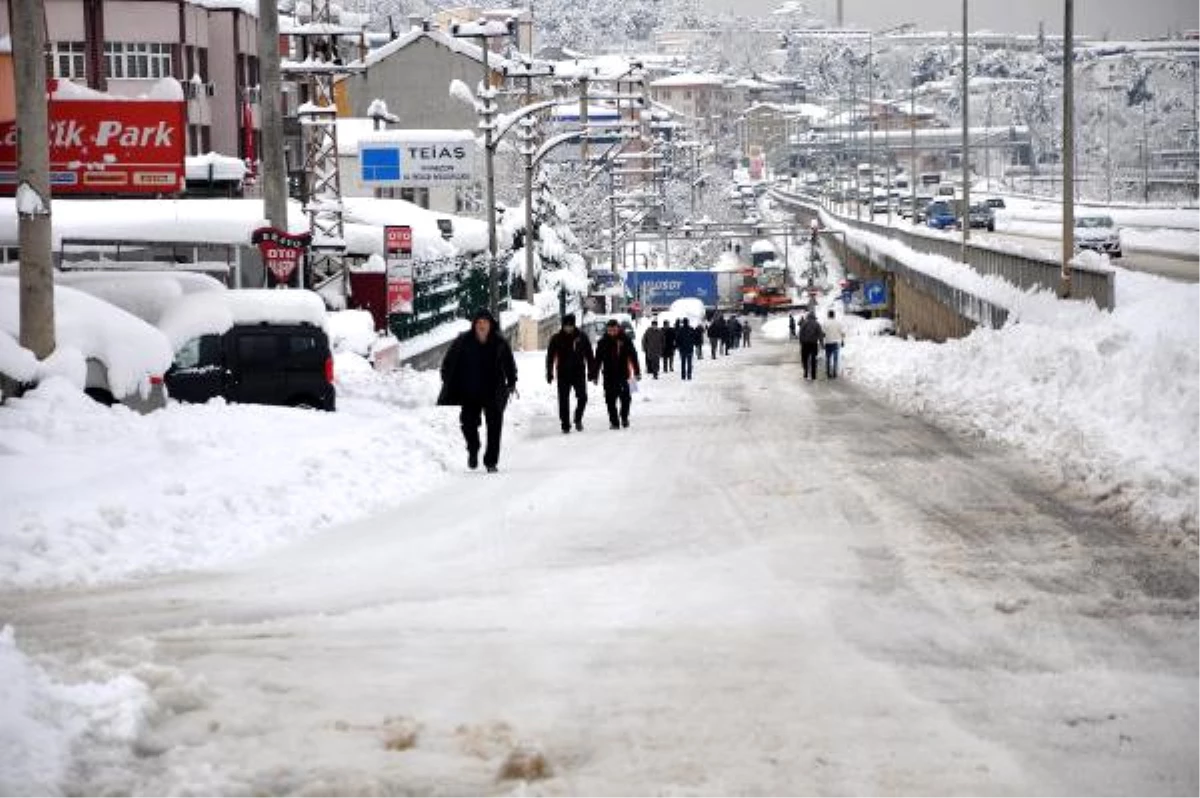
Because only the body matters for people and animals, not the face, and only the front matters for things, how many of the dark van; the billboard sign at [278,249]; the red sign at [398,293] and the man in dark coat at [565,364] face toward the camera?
3

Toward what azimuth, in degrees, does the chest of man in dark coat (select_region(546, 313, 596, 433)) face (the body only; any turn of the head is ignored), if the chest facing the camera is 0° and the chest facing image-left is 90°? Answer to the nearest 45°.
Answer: approximately 0°

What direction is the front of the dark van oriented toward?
to the viewer's left

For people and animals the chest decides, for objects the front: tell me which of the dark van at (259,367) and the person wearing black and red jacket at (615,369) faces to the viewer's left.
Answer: the dark van

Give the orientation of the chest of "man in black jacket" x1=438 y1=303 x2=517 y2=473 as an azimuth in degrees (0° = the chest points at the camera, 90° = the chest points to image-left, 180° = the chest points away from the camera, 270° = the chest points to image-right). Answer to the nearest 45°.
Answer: approximately 0°

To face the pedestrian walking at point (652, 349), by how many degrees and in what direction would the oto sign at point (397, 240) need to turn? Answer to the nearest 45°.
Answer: approximately 135° to its left

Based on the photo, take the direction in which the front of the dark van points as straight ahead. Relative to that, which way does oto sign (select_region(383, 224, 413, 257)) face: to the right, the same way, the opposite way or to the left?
to the left

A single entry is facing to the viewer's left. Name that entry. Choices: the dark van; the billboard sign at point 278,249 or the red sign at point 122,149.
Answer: the dark van
